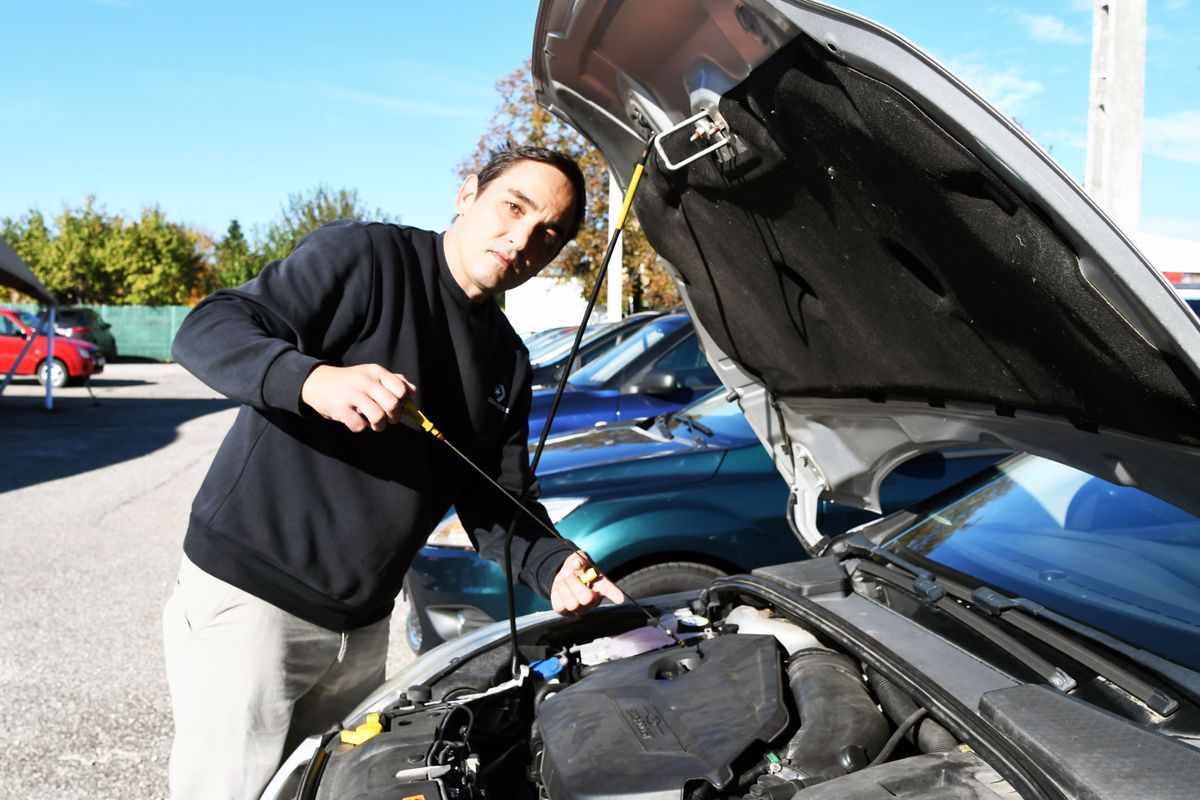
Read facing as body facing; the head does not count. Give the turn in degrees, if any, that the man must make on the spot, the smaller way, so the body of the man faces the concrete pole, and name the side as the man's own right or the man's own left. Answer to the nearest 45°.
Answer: approximately 90° to the man's own left

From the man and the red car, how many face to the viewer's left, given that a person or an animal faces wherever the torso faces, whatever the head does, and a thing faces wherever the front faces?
0

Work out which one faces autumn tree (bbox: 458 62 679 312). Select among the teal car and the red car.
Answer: the red car

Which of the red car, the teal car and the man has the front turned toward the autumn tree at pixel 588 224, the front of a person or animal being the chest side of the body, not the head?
the red car

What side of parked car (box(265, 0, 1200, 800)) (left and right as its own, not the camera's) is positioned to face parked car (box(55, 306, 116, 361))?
right

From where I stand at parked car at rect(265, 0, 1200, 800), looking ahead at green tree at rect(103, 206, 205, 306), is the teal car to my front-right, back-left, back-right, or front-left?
front-right

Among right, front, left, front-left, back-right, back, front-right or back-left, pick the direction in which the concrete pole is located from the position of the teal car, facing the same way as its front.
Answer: back

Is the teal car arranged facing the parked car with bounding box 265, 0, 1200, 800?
no

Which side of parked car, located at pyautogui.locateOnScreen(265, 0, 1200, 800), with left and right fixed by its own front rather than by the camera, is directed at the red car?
right

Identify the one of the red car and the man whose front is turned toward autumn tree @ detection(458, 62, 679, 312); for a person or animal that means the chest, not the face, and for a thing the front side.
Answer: the red car

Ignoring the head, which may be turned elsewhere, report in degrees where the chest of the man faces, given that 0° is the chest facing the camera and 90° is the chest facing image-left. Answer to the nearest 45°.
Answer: approximately 315°

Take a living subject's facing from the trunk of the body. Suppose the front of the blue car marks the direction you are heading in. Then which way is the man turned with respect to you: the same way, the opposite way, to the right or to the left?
to the left

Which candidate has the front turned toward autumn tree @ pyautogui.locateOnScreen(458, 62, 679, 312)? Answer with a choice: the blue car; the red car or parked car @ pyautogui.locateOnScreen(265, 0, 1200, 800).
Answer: the red car

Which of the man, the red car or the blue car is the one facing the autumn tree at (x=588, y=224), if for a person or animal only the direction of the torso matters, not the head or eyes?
the red car

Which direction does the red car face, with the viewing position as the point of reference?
facing the viewer and to the right of the viewer

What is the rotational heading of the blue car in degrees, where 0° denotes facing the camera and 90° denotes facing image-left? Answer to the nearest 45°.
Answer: approximately 45°

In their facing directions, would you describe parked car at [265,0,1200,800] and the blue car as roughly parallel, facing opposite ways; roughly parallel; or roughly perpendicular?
roughly parallel

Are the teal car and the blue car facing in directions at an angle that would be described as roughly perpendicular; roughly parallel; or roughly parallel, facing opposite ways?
roughly parallel

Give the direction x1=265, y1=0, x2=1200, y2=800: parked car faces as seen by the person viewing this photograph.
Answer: facing the viewer and to the left of the viewer

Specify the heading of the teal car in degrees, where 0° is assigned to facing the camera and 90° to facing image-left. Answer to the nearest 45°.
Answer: approximately 45°
